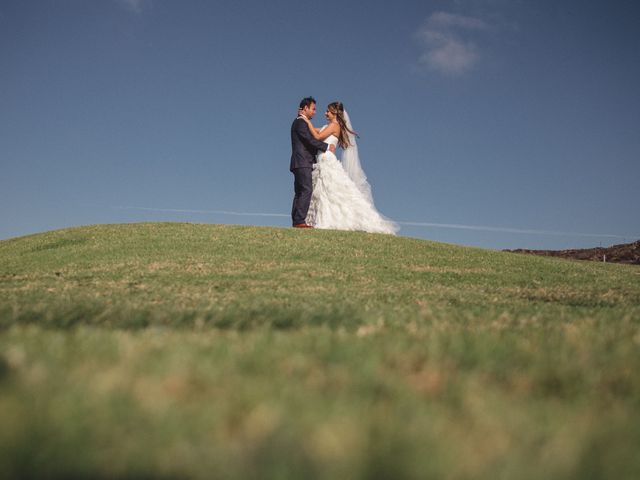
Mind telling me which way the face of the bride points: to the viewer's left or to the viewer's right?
to the viewer's left

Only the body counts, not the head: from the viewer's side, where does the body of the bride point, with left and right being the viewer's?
facing to the left of the viewer
